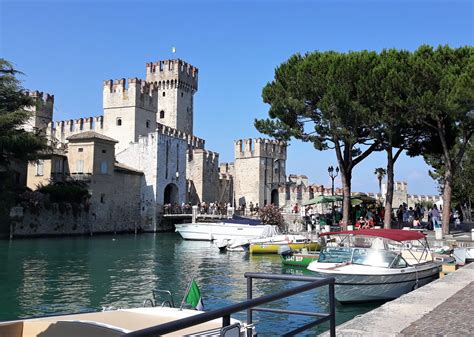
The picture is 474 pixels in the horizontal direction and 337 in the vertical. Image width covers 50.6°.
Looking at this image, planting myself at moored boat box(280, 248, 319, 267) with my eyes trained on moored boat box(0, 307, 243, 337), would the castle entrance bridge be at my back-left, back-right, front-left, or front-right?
back-right

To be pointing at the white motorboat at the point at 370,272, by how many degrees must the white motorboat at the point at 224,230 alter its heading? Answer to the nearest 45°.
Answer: approximately 90° to its left

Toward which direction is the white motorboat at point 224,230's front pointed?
to the viewer's left
